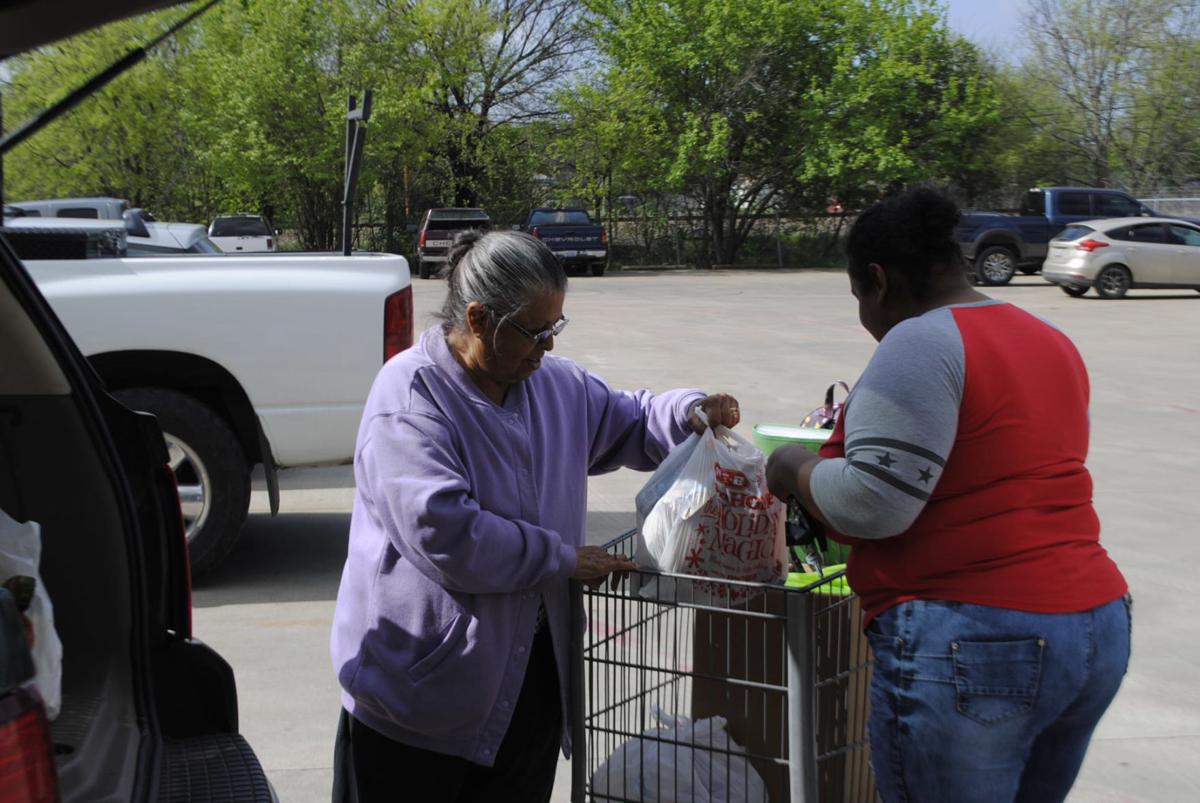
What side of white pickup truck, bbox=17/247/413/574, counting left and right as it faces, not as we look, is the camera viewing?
left

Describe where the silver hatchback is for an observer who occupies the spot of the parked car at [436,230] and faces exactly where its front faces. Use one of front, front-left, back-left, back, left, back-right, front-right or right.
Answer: back-right

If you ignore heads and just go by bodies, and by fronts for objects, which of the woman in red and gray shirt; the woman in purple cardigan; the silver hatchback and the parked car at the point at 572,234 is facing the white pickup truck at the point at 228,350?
the woman in red and gray shirt

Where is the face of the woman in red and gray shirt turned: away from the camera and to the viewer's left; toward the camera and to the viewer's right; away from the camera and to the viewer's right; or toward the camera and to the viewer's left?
away from the camera and to the viewer's left

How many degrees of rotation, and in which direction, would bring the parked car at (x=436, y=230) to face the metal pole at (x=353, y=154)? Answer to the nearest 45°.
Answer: approximately 180°

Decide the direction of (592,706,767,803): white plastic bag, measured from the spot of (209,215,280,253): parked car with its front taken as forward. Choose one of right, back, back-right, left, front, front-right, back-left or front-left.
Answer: back

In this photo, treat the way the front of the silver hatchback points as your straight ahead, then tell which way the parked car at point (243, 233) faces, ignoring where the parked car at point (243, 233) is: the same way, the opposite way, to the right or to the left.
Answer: to the left

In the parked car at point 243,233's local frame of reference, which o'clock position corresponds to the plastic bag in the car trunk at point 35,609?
The plastic bag in the car trunk is roughly at 6 o'clock from the parked car.

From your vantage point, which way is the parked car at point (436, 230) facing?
away from the camera

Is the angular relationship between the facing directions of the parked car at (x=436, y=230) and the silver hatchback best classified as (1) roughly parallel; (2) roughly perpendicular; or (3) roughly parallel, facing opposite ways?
roughly perpendicular

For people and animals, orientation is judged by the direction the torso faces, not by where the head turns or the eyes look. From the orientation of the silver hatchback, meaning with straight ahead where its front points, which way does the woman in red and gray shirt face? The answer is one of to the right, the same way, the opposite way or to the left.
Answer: to the left

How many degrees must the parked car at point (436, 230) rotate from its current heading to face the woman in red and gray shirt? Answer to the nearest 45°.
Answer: approximately 180°

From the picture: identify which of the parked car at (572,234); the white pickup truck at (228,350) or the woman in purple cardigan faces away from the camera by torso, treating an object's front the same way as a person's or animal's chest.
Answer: the parked car

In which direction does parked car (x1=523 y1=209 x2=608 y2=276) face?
away from the camera

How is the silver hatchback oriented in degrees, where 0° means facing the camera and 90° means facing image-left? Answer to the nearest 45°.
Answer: approximately 225°
